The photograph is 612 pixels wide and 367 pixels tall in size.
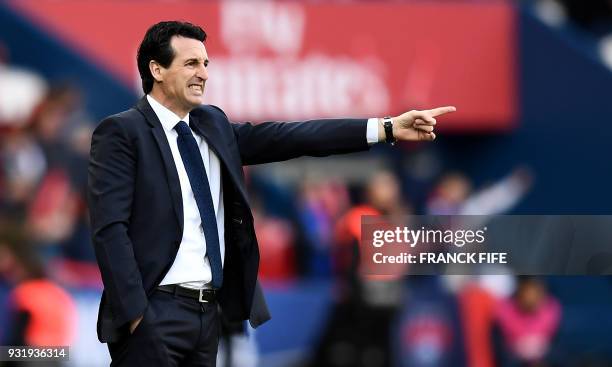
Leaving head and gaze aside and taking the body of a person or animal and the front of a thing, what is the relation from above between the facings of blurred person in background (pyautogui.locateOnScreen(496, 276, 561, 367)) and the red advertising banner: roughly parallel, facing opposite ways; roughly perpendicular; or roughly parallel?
roughly parallel

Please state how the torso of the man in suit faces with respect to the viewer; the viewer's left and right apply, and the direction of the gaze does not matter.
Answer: facing the viewer and to the right of the viewer

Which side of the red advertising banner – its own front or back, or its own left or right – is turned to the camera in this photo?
front

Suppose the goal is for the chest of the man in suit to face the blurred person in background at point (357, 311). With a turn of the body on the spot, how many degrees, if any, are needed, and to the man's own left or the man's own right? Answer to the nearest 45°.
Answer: approximately 135° to the man's own left

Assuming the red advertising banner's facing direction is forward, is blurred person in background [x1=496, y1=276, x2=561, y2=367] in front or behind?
in front

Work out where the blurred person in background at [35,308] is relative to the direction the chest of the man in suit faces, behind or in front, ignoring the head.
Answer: behind

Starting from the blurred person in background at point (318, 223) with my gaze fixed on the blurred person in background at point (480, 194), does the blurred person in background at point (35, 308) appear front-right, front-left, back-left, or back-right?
back-right

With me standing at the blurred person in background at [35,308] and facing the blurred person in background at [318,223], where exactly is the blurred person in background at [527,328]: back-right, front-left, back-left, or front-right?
front-right

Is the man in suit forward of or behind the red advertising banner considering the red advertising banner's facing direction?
forward

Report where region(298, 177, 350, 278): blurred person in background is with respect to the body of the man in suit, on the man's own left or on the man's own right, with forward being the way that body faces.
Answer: on the man's own left

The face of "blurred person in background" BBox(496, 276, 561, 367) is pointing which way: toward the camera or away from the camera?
toward the camera

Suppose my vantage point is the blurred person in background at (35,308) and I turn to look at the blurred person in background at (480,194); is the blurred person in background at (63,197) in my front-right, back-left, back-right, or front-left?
front-left

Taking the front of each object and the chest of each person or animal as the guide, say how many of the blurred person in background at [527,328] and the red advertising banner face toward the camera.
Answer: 2
